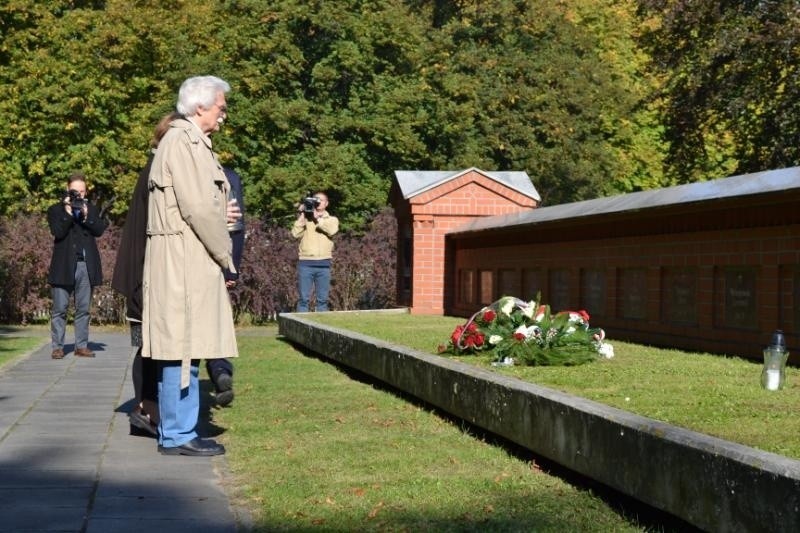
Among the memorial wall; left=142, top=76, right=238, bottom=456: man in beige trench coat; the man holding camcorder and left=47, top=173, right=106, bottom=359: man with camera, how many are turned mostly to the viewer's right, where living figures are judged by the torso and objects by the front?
1

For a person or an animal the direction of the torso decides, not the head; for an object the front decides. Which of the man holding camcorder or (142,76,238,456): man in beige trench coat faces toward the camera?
the man holding camcorder

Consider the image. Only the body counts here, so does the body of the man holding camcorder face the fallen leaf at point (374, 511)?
yes

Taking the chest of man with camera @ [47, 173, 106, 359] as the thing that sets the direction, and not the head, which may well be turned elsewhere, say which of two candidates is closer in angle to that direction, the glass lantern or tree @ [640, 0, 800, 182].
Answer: the glass lantern

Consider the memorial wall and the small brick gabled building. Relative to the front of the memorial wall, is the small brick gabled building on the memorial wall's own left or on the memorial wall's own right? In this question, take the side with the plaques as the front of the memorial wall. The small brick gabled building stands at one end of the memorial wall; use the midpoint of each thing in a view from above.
on the memorial wall's own right

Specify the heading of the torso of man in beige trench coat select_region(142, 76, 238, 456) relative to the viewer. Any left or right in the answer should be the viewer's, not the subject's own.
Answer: facing to the right of the viewer

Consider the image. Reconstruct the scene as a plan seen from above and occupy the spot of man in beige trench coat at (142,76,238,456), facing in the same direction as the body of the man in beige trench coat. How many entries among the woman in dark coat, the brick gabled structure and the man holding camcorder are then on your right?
0

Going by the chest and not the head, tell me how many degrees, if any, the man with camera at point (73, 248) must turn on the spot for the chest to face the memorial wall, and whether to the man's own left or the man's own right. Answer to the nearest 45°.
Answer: approximately 45° to the man's own left

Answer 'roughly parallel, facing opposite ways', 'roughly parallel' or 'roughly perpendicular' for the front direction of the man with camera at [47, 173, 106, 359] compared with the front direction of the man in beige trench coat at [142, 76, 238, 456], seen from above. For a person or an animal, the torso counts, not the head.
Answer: roughly perpendicular

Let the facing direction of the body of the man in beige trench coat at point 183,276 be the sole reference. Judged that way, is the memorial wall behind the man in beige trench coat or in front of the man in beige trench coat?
in front

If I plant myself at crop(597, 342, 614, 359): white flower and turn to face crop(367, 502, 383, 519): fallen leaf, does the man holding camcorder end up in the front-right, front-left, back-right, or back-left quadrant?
back-right

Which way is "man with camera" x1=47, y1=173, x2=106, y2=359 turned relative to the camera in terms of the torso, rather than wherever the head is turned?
toward the camera

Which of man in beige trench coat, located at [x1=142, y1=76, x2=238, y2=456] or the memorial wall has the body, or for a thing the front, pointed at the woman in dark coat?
the memorial wall

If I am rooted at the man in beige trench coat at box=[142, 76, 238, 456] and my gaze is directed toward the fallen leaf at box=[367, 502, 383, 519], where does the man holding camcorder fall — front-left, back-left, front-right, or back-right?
back-left

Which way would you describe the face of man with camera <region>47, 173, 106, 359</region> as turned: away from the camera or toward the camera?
toward the camera

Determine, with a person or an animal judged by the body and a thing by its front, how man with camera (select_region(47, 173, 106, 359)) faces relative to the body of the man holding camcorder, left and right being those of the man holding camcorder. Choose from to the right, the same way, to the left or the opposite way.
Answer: the same way

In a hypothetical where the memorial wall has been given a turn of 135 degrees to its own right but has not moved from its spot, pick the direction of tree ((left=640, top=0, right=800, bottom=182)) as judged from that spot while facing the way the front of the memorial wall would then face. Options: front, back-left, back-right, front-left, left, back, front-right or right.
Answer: front
